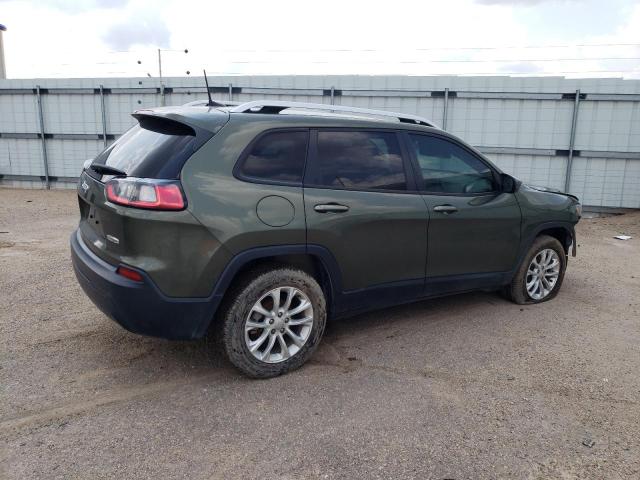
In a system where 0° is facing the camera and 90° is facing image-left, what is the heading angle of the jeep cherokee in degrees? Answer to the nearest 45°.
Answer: approximately 225°

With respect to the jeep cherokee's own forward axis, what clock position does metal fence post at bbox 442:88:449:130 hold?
The metal fence post is roughly at 11 o'clock from the jeep cherokee.

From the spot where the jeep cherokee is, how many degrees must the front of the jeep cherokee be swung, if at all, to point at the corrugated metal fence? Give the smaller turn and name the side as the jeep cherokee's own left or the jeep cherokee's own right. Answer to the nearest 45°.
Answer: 0° — it already faces it
